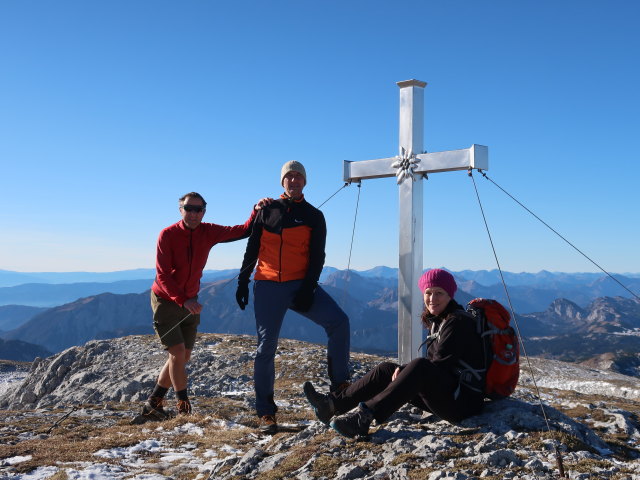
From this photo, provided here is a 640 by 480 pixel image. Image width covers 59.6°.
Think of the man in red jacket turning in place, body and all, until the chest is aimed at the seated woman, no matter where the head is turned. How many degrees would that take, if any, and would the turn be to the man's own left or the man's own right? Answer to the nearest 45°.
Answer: approximately 45° to the man's own left

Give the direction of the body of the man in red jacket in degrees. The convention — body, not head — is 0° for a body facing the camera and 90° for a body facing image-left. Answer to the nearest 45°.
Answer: approximately 0°

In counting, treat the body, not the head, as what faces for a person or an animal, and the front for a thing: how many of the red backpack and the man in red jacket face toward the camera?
1

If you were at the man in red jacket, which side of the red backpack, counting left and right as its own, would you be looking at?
back

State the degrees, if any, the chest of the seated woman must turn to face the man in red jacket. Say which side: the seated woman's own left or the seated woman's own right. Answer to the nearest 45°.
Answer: approximately 45° to the seated woman's own right
